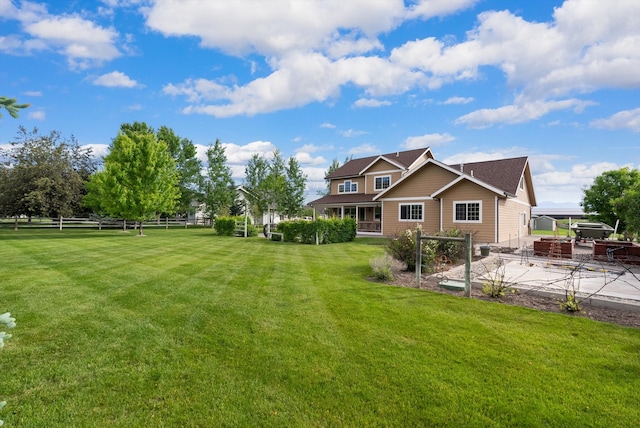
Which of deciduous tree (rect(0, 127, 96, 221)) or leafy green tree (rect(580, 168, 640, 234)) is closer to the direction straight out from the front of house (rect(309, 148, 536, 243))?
the deciduous tree

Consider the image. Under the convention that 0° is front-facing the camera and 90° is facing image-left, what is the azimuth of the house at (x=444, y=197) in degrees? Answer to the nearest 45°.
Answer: approximately 45°

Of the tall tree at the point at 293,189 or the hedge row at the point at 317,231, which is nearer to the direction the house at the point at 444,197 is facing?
the hedge row

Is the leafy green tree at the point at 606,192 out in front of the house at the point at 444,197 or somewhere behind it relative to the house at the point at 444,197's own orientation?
behind

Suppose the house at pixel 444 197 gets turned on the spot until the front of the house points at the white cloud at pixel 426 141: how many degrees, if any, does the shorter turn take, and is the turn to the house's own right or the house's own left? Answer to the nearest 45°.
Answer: approximately 135° to the house's own right

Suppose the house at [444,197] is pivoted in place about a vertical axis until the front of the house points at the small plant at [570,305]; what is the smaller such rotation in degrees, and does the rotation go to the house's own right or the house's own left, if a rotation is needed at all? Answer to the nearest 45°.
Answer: approximately 45° to the house's own left

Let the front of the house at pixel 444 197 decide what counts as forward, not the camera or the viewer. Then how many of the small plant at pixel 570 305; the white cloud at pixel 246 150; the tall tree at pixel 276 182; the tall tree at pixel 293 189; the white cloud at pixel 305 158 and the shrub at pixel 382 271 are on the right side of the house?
4
